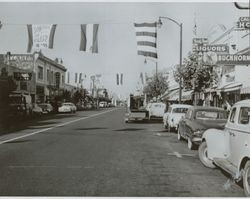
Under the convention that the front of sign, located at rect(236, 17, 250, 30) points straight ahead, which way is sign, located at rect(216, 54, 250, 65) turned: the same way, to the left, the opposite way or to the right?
the same way

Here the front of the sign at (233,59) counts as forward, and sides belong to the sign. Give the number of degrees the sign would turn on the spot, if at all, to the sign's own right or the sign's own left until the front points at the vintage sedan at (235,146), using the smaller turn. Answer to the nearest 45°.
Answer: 0° — it already faces it

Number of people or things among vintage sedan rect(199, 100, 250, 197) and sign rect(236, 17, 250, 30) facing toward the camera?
1

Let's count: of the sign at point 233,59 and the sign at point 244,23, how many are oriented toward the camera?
2

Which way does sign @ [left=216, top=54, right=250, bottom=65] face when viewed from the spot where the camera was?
facing the viewer

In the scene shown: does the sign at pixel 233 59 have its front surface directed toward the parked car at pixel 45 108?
no

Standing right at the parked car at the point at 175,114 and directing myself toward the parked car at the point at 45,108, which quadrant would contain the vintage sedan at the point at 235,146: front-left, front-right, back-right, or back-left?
back-left

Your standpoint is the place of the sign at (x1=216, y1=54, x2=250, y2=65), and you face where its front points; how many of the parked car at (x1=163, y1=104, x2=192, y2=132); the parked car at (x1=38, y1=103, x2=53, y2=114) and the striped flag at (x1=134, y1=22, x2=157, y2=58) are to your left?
0

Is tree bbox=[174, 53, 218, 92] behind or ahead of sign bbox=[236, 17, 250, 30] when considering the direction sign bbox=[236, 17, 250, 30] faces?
behind

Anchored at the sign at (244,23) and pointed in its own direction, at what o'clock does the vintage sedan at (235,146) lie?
The vintage sedan is roughly at 12 o'clock from the sign.

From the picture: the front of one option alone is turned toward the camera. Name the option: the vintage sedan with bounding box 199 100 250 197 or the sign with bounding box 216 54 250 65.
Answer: the sign

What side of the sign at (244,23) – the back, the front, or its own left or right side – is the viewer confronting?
front

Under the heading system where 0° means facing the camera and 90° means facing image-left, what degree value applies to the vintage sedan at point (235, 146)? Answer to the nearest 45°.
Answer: approximately 135°

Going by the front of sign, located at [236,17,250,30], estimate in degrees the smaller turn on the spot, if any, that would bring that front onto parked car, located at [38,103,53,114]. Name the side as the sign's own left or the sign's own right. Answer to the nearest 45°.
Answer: approximately 135° to the sign's own right
